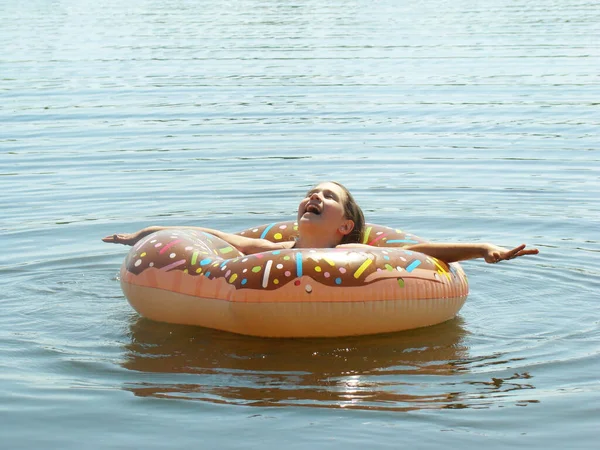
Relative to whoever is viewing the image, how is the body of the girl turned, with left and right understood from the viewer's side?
facing the viewer and to the left of the viewer

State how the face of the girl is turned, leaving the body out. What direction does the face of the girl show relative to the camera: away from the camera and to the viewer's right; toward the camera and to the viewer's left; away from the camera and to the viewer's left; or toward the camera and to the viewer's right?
toward the camera and to the viewer's left
